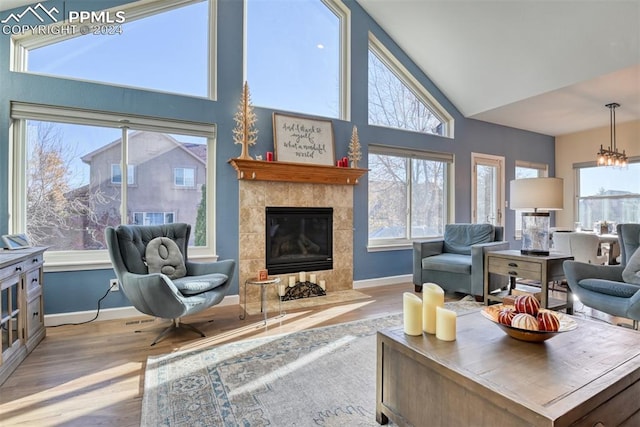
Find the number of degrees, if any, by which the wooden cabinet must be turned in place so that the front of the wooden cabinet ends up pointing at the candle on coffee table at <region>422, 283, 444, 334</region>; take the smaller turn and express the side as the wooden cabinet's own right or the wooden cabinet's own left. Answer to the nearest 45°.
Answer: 0° — it already faces it

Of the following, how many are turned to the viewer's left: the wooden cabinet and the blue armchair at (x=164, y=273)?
0

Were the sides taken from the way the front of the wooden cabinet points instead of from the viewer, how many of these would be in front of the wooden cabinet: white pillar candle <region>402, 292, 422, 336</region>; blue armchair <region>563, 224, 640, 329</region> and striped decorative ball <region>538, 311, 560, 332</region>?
3

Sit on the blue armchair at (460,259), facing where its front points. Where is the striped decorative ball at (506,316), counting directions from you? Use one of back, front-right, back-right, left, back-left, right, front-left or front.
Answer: front-left

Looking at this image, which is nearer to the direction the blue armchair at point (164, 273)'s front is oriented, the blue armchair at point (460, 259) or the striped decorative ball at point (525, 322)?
the striped decorative ball

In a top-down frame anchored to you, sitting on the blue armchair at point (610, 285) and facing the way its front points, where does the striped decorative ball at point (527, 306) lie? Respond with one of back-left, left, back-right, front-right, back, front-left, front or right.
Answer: front-left

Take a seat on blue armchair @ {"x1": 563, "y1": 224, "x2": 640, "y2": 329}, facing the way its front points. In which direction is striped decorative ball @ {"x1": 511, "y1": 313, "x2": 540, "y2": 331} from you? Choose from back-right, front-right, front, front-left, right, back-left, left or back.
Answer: front-left

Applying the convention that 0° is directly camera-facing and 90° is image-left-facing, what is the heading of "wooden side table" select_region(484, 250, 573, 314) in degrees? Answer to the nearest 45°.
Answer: approximately 45°

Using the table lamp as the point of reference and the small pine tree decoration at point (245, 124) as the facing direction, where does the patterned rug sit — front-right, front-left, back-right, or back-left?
front-left

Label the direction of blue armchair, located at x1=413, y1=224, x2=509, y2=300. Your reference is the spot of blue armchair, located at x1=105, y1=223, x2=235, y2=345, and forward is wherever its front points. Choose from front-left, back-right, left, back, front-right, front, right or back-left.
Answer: front-left

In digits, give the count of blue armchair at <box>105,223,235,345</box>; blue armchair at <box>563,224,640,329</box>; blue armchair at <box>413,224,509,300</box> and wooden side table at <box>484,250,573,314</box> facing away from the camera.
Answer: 0

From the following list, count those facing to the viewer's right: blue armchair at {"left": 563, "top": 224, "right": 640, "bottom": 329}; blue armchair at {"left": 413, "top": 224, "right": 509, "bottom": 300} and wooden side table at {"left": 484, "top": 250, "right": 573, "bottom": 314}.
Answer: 0

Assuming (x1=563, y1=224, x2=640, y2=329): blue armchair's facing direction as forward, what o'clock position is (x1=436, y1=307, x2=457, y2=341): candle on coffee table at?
The candle on coffee table is roughly at 11 o'clock from the blue armchair.

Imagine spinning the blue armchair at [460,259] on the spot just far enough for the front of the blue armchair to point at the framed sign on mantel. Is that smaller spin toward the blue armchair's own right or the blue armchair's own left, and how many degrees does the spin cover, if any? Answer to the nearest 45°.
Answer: approximately 45° to the blue armchair's own right

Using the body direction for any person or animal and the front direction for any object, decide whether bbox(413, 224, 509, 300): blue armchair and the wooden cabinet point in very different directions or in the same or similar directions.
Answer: very different directions

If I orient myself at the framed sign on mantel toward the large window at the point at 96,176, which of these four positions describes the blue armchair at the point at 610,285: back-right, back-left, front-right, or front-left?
back-left
